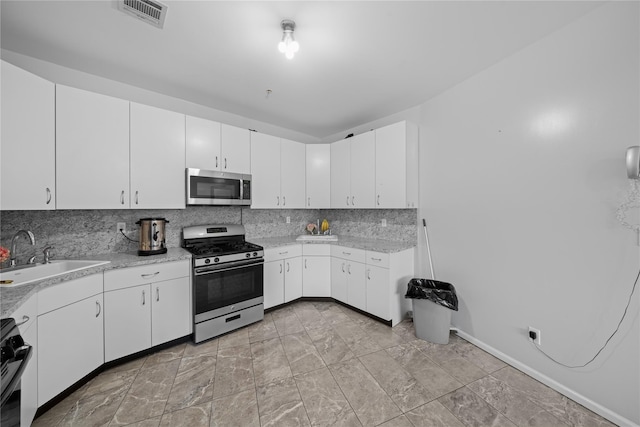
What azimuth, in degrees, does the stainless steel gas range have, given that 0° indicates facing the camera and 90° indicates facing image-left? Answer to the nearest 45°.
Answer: approximately 315°

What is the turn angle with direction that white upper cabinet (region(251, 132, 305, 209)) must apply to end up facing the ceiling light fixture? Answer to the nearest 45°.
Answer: approximately 45° to its right

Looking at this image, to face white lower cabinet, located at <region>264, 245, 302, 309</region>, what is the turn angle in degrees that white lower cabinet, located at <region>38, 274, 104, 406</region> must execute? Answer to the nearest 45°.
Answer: approximately 45° to its left

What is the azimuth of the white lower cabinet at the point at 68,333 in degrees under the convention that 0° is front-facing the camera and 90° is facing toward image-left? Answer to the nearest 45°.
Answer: approximately 315°

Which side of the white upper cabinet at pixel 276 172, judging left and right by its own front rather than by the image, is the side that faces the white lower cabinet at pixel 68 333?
right
